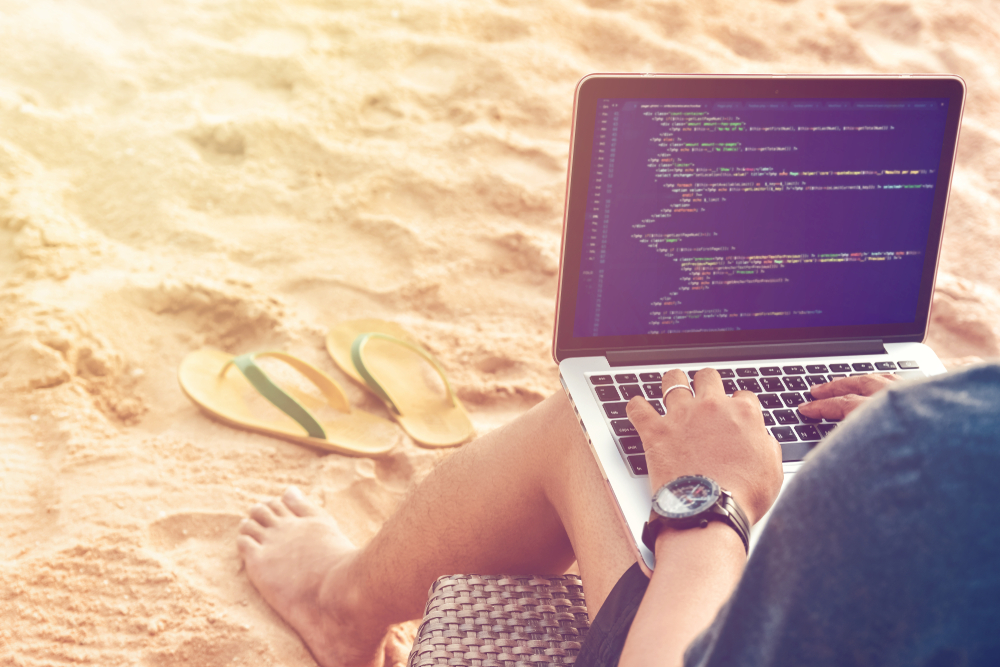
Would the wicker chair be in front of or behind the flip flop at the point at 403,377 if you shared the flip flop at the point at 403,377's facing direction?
behind

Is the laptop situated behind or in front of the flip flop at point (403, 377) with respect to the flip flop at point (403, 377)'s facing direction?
behind

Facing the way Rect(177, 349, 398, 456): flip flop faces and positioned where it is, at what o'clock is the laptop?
The laptop is roughly at 6 o'clock from the flip flop.

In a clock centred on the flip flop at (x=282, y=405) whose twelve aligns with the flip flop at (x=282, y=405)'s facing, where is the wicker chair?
The wicker chair is roughly at 7 o'clock from the flip flop.

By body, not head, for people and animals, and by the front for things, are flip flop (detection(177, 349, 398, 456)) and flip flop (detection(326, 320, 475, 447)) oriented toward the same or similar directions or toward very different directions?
same or similar directions

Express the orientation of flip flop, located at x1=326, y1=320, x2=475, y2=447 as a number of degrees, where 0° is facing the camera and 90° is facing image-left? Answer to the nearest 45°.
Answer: approximately 135°

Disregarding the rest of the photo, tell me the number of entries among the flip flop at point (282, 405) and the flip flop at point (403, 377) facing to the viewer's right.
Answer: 0
